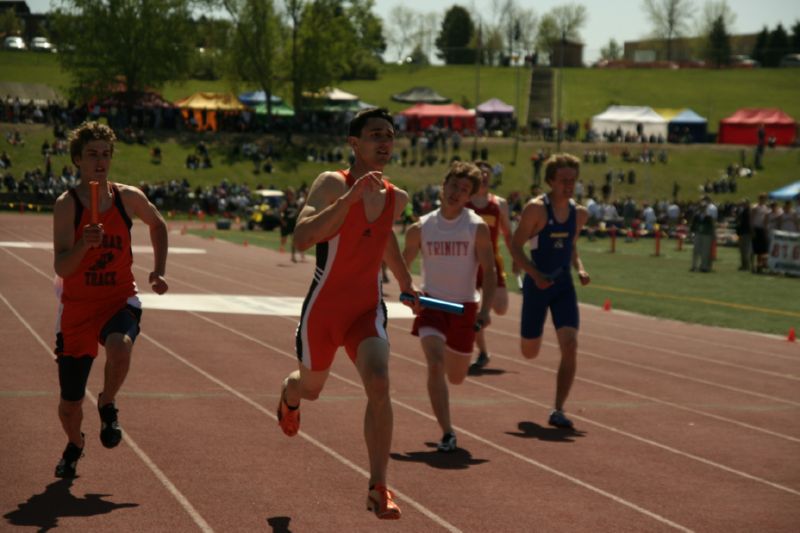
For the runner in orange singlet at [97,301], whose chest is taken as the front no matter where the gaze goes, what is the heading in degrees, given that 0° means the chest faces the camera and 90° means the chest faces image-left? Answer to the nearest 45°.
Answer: approximately 0°

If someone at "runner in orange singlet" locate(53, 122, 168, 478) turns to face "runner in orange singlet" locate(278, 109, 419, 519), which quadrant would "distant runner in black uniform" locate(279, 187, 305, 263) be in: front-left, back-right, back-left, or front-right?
back-left

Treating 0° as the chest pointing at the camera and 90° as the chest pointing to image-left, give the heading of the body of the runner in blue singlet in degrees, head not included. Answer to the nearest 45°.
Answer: approximately 315°

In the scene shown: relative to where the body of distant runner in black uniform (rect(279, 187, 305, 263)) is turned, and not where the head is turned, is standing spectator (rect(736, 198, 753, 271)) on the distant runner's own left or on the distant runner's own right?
on the distant runner's own left

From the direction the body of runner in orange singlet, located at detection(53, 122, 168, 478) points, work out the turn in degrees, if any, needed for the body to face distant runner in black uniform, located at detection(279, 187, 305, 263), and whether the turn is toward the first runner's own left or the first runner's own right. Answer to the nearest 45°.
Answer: approximately 180°
